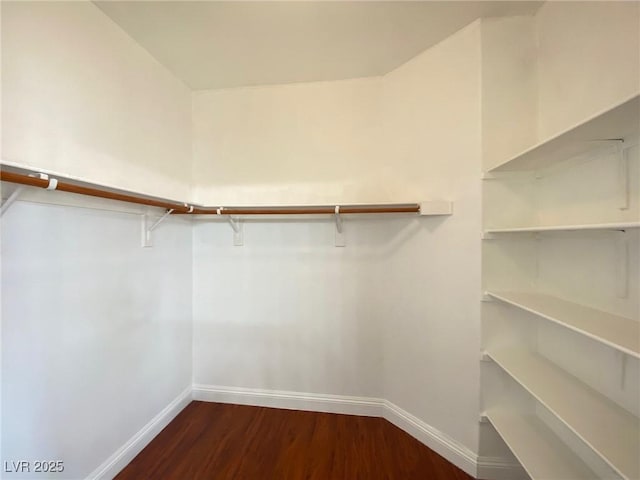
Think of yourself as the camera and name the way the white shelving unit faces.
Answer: facing the viewer and to the left of the viewer

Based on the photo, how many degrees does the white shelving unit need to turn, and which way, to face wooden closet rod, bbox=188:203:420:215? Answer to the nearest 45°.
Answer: approximately 45° to its right

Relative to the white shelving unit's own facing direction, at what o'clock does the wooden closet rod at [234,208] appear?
The wooden closet rod is roughly at 1 o'clock from the white shelving unit.
